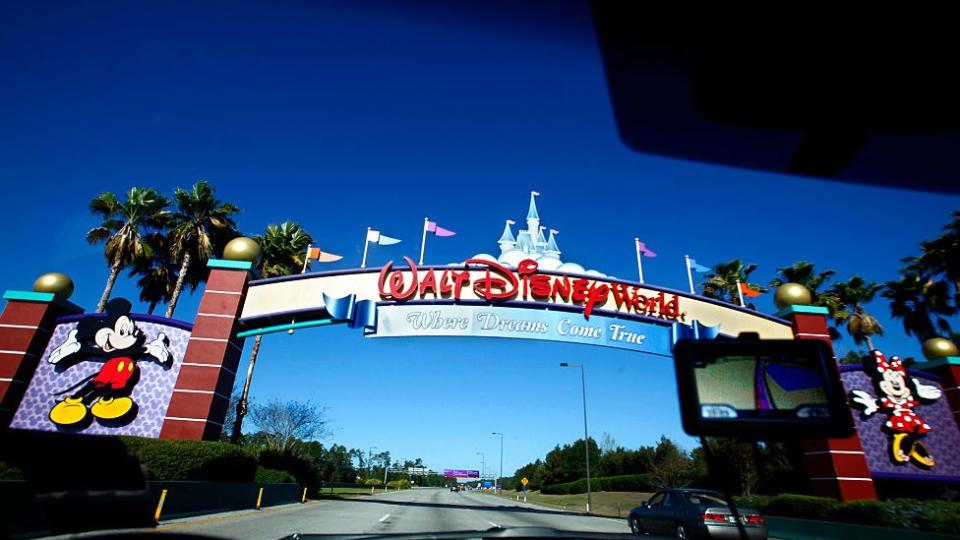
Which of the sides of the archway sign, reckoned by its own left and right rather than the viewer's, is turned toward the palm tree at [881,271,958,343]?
left

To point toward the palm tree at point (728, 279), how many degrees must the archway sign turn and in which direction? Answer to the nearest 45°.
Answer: approximately 135° to its left

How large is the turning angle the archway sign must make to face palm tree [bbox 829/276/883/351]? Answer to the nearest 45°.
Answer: approximately 90° to its left

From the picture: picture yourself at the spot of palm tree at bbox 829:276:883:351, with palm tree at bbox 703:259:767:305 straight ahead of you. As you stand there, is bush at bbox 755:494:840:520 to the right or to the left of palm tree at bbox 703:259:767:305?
left

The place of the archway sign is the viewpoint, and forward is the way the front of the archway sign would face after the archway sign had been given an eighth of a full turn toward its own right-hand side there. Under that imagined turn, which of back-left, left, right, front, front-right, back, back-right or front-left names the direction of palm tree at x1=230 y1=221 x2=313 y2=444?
right

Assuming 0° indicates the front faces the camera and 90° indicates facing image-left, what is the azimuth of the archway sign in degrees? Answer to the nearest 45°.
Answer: approximately 0°

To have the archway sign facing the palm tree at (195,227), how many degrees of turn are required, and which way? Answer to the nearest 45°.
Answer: approximately 135° to its right
